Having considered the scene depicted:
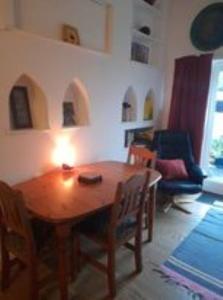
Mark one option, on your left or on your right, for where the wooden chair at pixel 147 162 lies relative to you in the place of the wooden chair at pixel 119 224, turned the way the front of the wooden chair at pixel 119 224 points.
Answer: on your right

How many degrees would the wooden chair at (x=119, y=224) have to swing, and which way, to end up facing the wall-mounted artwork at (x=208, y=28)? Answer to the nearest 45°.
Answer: approximately 90° to its right

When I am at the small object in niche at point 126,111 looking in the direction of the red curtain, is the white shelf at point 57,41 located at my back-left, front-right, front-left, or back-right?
back-right

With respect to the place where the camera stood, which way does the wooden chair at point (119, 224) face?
facing away from the viewer and to the left of the viewer

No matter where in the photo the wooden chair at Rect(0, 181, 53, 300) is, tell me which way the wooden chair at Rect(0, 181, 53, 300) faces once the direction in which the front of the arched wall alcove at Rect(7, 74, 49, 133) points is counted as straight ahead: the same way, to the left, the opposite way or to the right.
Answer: to the left

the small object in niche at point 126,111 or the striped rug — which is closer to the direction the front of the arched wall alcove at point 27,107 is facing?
the striped rug

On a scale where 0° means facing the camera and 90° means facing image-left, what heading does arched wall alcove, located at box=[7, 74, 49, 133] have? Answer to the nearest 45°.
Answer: approximately 315°

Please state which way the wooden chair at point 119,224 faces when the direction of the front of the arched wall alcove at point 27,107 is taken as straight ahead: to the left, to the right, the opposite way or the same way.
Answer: the opposite way

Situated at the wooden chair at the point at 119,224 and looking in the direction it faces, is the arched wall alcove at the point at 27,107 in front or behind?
in front

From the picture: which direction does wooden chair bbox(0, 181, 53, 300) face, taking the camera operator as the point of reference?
facing away from the viewer and to the right of the viewer
